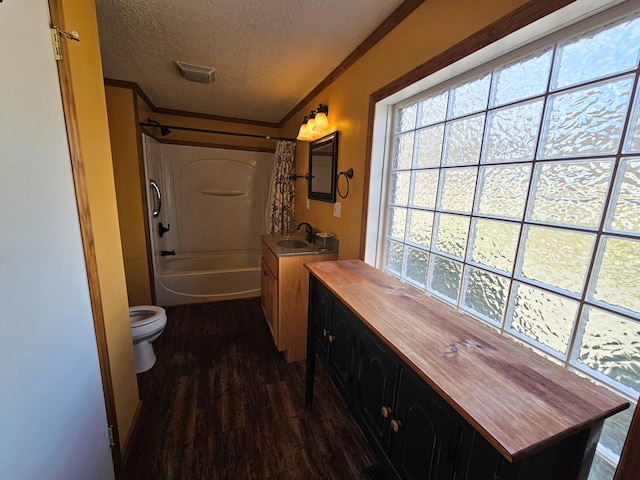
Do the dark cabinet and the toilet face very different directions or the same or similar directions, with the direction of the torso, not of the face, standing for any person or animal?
very different directions

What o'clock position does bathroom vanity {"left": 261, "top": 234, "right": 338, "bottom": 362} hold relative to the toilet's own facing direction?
The bathroom vanity is roughly at 1 o'clock from the toilet.

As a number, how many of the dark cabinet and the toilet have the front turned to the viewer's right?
1

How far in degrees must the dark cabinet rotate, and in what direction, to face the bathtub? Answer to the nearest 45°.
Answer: approximately 45° to its right

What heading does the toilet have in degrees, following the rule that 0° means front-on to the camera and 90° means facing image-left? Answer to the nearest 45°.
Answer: approximately 270°

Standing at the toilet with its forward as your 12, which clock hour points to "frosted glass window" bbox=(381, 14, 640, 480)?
The frosted glass window is roughly at 2 o'clock from the toilet.

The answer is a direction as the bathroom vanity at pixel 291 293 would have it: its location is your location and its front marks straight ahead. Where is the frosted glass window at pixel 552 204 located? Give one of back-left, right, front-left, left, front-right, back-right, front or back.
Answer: back-left

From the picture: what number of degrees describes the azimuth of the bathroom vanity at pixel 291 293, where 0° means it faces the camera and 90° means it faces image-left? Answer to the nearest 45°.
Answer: approximately 90°

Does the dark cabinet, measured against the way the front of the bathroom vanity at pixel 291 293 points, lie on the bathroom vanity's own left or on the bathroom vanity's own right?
on the bathroom vanity's own left
